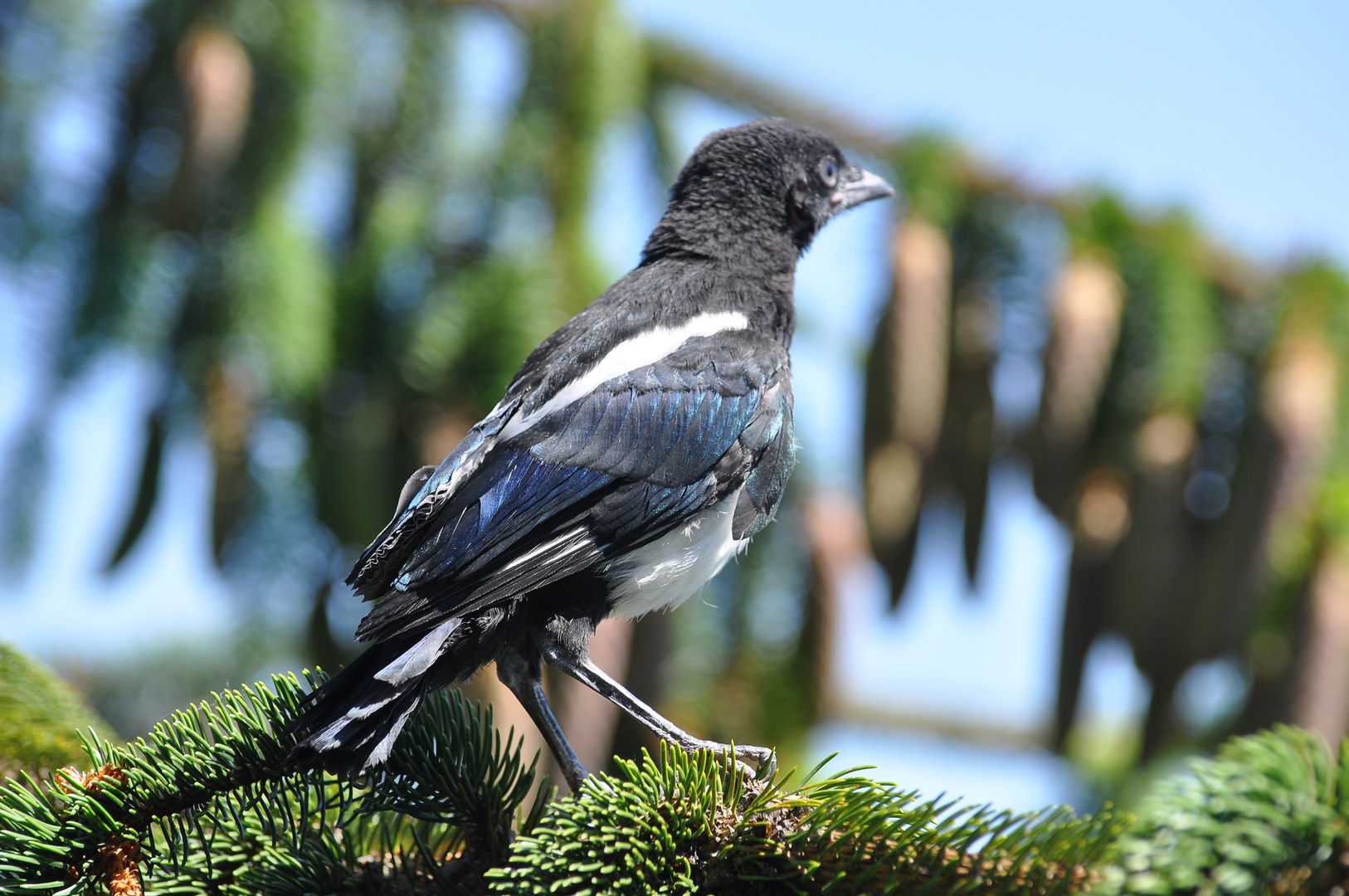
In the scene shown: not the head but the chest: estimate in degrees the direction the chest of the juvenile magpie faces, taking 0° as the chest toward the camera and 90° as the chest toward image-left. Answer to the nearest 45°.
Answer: approximately 270°
